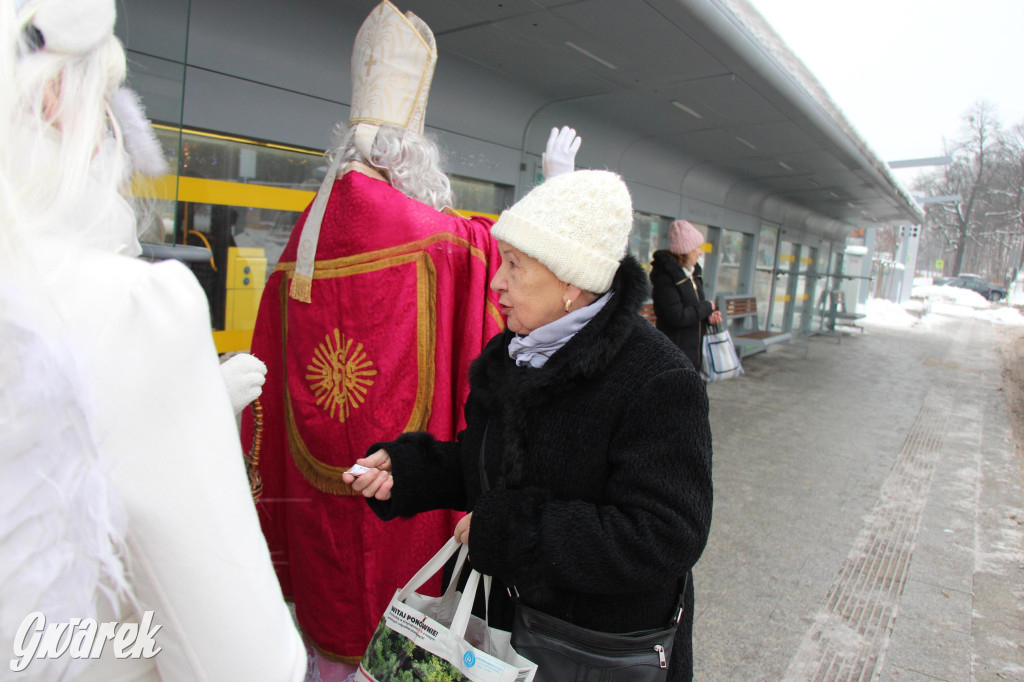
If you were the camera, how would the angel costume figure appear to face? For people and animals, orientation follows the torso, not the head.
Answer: facing away from the viewer and to the right of the viewer

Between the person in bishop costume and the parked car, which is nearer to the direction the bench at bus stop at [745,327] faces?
the person in bishop costume

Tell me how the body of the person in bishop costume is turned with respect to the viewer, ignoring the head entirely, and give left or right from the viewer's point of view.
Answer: facing away from the viewer and to the right of the viewer

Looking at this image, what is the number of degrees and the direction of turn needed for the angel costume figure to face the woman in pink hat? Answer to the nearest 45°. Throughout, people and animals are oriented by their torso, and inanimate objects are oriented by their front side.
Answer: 0° — it already faces them

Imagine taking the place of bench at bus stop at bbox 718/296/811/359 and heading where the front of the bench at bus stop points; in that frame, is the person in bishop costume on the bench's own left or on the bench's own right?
on the bench's own right
